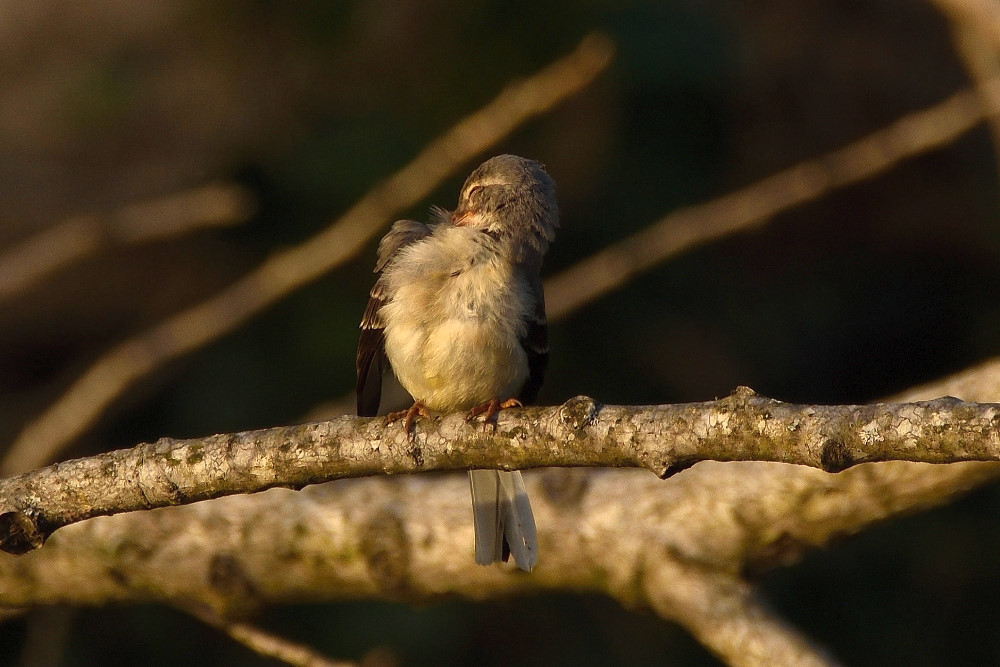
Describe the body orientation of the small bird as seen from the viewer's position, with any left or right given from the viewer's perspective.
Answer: facing the viewer

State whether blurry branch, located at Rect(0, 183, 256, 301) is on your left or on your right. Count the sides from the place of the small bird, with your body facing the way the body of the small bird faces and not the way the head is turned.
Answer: on your right

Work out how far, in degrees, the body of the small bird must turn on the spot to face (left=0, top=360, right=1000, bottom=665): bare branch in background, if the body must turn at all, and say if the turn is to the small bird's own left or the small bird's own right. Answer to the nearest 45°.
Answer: approximately 180°
